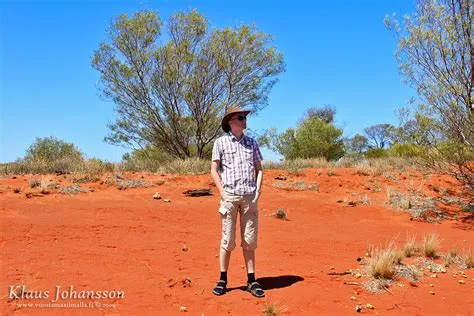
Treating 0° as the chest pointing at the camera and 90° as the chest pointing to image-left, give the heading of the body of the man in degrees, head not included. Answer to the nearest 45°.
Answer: approximately 0°

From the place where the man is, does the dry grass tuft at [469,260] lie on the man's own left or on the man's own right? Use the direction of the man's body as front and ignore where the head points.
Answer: on the man's own left

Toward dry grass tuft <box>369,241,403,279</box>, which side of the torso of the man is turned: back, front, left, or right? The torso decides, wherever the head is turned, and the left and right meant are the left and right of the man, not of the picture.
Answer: left
